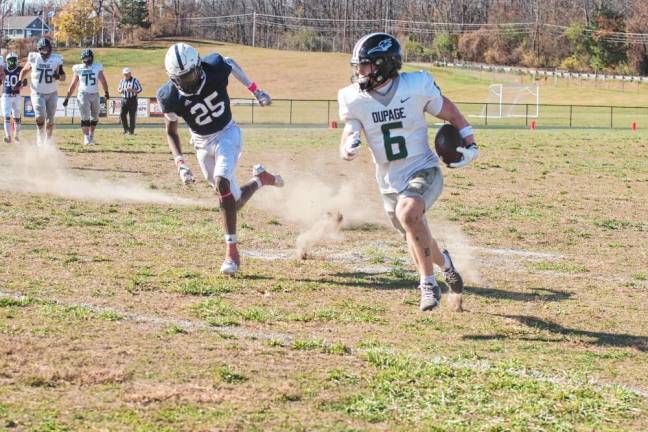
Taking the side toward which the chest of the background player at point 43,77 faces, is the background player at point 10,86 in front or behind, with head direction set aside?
behind

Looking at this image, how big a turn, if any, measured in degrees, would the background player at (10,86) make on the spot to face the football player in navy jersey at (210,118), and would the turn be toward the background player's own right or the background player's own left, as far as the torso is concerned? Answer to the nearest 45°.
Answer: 0° — they already face them

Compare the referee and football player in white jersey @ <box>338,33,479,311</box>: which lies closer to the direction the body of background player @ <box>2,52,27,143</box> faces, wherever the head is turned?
the football player in white jersey

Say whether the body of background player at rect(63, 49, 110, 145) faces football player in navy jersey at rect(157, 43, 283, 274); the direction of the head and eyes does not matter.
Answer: yes

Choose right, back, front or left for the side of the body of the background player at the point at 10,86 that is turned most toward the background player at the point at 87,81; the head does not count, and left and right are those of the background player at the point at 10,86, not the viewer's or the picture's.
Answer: left

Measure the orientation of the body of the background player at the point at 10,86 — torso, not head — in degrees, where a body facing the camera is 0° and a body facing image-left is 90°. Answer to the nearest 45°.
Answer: approximately 0°

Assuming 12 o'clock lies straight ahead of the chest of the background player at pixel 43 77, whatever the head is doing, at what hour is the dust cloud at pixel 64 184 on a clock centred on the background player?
The dust cloud is roughly at 12 o'clock from the background player.

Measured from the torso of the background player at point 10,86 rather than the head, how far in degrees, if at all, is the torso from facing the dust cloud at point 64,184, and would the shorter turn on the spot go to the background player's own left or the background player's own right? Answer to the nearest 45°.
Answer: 0° — they already face it

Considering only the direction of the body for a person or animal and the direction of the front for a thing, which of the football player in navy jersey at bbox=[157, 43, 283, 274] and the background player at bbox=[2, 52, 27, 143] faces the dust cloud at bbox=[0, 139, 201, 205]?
the background player

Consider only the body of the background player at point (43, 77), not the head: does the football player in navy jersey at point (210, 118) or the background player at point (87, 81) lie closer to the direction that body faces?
the football player in navy jersey

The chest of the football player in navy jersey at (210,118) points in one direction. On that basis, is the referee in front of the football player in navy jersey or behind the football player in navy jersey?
behind

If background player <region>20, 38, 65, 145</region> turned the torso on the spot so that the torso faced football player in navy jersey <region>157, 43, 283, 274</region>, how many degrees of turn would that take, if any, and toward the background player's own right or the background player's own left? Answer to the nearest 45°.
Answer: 0° — they already face them
